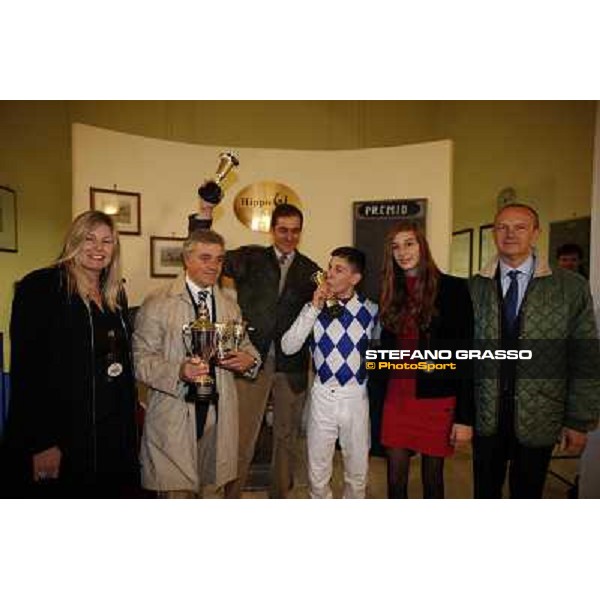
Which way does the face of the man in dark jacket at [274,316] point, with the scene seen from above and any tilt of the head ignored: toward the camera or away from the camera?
toward the camera

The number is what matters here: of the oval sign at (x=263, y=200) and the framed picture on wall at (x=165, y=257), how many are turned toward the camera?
2

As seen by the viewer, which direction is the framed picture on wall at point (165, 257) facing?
toward the camera

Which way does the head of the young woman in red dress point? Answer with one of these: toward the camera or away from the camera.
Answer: toward the camera

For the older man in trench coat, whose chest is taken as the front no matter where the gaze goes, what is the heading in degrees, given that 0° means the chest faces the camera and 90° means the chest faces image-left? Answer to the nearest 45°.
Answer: approximately 315°

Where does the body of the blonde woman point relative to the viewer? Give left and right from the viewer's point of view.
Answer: facing the viewer and to the right of the viewer

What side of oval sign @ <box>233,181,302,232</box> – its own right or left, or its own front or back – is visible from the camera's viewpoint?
front

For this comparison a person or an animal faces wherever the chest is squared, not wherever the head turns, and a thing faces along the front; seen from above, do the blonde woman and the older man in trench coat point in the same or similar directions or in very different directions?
same or similar directions

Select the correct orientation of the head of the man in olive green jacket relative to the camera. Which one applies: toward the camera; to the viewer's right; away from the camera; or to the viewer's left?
toward the camera

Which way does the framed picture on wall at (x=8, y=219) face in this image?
toward the camera
